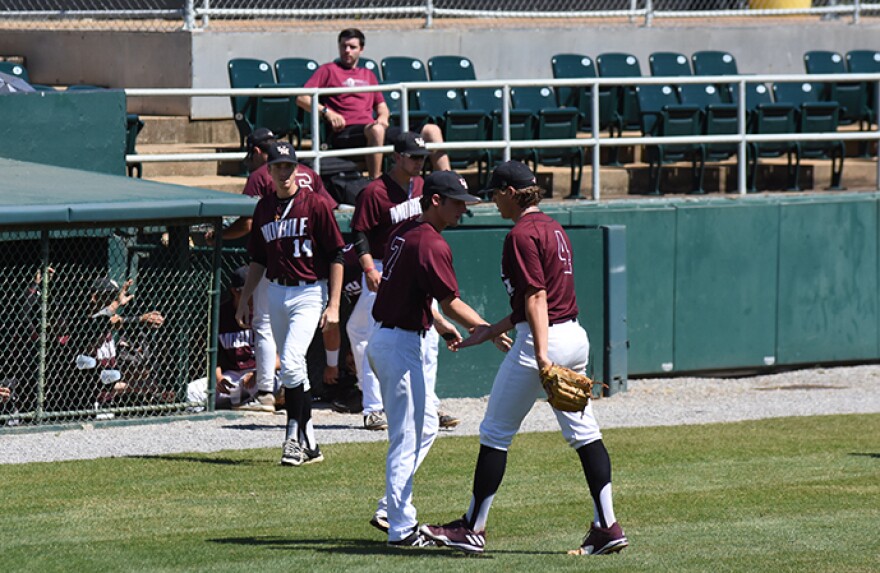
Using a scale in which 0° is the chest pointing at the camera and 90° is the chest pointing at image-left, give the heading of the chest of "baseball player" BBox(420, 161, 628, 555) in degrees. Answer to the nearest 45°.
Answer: approximately 90°

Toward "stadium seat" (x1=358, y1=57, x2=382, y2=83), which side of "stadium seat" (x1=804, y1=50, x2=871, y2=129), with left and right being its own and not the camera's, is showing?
right

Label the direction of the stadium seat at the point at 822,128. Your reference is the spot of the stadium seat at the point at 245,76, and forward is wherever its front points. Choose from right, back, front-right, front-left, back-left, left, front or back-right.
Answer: front-left

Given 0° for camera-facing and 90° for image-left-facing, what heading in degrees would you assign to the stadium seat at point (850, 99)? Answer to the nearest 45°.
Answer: approximately 315°

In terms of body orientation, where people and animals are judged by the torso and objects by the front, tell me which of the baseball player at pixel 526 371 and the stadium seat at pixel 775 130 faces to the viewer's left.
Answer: the baseball player

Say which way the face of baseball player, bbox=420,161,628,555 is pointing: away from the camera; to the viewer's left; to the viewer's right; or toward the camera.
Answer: to the viewer's left

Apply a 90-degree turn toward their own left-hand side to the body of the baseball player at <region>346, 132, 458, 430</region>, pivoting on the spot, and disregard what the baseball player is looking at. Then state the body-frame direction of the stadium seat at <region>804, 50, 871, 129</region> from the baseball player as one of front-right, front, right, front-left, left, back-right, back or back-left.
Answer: front

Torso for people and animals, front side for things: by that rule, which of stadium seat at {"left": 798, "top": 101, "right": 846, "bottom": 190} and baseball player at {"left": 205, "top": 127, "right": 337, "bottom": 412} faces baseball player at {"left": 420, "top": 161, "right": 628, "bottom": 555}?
the stadium seat

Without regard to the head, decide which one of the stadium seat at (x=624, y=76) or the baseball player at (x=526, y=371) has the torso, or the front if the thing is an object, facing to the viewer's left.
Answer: the baseball player

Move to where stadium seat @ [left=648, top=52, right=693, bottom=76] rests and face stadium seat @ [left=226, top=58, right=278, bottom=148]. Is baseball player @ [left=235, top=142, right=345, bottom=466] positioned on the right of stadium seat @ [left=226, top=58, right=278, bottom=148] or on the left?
left

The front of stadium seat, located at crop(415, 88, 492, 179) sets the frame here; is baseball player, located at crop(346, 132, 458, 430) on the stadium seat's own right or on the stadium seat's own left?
on the stadium seat's own right
